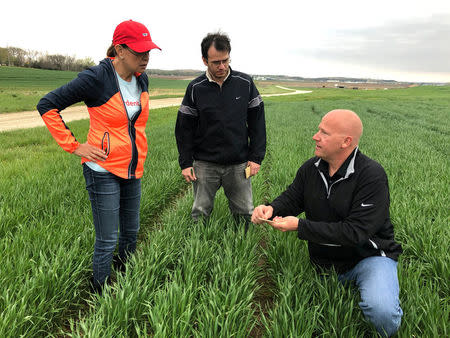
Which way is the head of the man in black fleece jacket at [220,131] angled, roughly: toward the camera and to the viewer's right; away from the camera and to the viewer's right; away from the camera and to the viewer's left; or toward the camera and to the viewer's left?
toward the camera and to the viewer's right

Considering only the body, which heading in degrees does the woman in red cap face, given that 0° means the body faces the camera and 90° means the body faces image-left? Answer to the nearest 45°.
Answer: approximately 315°

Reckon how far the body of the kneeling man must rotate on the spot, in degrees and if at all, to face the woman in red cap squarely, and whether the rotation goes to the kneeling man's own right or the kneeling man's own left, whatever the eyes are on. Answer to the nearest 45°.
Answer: approximately 45° to the kneeling man's own right

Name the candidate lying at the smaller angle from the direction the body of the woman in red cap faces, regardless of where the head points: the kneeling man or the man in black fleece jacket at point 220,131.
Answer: the kneeling man

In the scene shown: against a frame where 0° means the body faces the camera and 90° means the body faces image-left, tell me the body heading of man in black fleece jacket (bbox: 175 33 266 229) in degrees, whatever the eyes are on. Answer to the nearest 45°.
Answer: approximately 0°

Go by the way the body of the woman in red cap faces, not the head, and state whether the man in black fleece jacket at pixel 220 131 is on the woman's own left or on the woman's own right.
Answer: on the woman's own left
